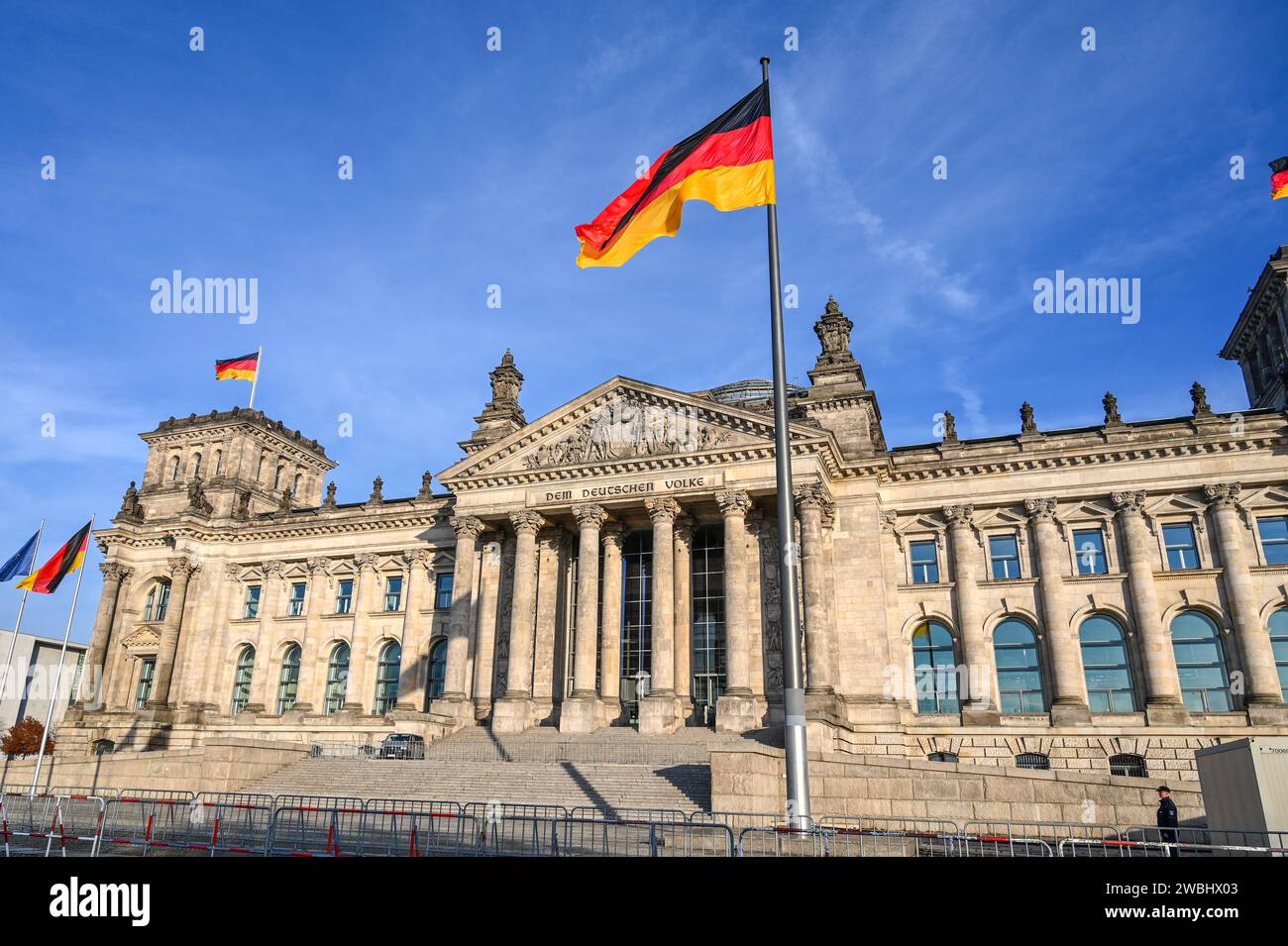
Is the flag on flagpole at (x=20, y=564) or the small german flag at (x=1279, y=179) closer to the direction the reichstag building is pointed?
the flag on flagpole

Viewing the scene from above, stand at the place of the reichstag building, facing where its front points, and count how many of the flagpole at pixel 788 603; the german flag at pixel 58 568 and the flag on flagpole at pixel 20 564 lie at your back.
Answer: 0

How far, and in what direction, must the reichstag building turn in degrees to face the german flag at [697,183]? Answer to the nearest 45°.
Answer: approximately 45° to its left

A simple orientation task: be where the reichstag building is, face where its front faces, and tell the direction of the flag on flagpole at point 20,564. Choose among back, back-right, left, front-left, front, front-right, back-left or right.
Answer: front-right

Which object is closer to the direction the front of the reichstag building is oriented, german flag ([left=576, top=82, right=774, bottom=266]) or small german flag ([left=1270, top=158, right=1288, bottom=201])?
the german flag

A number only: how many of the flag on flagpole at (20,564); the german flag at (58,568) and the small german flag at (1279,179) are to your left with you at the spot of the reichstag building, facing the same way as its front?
1

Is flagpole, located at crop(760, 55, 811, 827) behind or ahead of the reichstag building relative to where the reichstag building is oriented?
ahead

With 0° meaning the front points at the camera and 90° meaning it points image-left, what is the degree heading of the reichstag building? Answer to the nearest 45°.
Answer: approximately 45°

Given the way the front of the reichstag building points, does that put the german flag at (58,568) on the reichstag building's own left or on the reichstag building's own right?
on the reichstag building's own right
